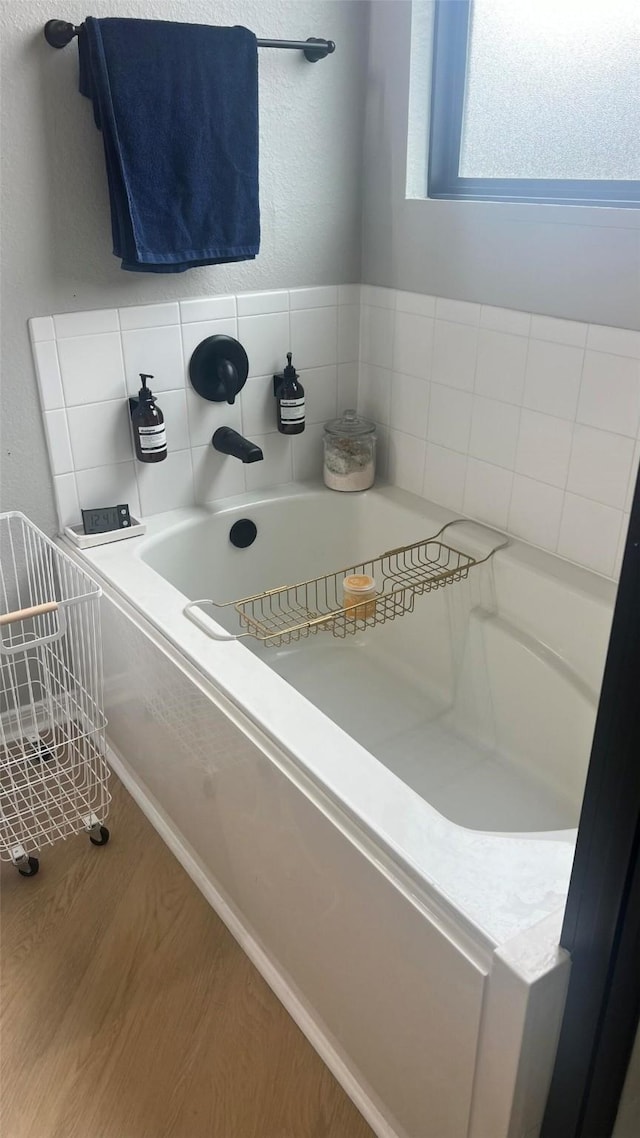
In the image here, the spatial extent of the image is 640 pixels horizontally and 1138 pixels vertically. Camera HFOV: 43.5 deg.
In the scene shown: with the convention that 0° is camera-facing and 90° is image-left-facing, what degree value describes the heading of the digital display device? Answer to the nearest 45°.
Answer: approximately 0°

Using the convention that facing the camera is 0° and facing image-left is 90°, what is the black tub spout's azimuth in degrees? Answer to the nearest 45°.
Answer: approximately 315°
